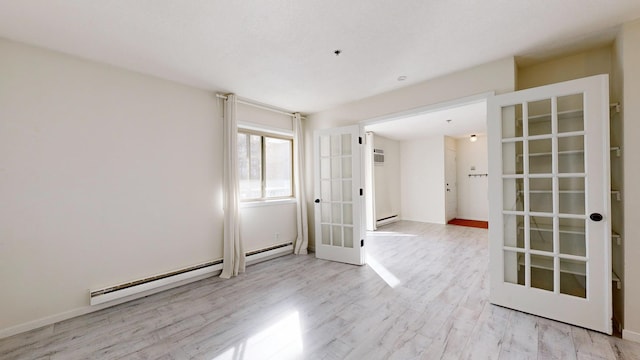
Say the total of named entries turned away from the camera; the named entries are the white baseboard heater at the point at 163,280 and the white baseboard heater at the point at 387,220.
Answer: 0

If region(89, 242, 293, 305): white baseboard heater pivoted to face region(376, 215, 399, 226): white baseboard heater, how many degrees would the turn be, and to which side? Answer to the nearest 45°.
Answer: approximately 45° to its left

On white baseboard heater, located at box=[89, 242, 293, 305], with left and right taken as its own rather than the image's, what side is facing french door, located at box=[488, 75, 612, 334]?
front

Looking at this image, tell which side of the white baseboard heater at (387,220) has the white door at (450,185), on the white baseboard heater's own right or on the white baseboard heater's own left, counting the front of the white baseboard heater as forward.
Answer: on the white baseboard heater's own left

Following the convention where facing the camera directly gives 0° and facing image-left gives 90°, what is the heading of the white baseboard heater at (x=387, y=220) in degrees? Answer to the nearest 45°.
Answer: approximately 315°

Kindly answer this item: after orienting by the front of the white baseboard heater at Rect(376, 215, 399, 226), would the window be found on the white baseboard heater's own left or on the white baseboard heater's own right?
on the white baseboard heater's own right
